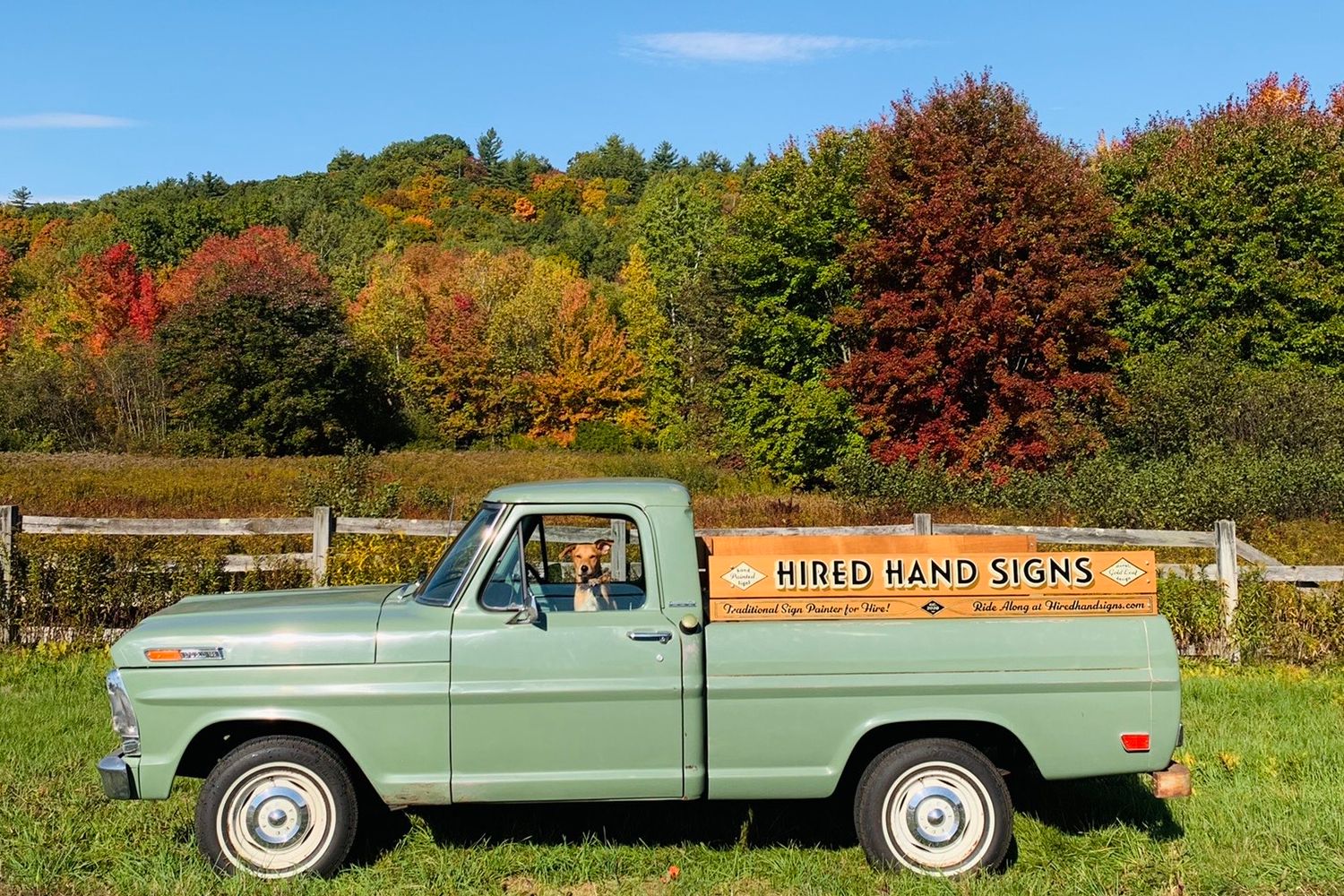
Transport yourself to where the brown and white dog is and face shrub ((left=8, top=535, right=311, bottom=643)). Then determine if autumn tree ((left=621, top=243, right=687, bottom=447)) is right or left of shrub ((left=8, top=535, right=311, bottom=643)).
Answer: right

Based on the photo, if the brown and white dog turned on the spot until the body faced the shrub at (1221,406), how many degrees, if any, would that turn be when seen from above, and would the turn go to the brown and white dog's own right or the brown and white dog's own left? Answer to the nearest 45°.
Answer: approximately 135° to the brown and white dog's own left

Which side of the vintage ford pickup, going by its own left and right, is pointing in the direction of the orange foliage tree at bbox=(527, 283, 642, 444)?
right

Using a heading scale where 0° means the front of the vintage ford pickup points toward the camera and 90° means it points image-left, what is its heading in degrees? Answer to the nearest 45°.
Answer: approximately 90°

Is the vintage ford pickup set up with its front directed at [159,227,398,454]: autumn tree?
no

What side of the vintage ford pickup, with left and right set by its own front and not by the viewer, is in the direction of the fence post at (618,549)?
right

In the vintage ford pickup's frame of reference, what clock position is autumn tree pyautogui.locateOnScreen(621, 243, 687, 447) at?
The autumn tree is roughly at 3 o'clock from the vintage ford pickup.

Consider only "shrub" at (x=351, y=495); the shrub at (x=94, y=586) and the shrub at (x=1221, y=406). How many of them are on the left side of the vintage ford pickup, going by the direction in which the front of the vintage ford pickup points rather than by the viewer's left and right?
0

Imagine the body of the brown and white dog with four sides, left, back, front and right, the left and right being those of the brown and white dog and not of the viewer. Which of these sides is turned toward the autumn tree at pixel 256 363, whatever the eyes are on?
back

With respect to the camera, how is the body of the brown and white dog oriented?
toward the camera

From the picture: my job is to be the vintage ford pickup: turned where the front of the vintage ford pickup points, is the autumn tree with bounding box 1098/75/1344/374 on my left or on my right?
on my right

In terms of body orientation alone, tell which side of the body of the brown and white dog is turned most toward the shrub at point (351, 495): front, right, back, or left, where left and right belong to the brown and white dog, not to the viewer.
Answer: back
